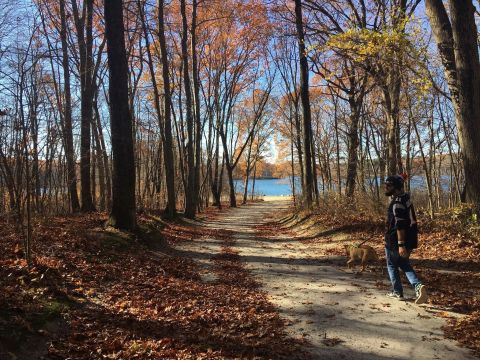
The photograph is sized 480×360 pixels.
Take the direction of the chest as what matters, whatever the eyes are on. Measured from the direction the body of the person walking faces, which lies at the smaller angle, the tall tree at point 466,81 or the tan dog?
the tan dog

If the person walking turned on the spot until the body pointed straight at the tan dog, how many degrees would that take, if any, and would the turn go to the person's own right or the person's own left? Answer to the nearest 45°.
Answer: approximately 90° to the person's own right

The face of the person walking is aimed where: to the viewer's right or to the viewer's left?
to the viewer's left

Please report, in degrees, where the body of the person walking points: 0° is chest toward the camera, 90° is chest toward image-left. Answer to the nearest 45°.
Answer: approximately 90°

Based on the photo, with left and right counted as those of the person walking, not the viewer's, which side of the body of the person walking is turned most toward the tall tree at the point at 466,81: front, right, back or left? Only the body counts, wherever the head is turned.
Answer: right
